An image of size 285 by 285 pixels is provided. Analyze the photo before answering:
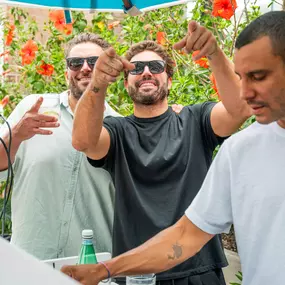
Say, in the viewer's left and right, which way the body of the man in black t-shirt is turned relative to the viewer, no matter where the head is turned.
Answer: facing the viewer

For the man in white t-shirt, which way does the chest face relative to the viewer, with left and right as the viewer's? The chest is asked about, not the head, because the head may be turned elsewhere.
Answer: facing the viewer and to the left of the viewer

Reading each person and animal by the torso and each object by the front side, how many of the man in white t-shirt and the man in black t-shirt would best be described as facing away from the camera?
0

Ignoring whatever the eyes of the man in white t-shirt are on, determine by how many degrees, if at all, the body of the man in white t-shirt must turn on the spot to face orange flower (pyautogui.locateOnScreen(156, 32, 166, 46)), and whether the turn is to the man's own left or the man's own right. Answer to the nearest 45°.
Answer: approximately 135° to the man's own right

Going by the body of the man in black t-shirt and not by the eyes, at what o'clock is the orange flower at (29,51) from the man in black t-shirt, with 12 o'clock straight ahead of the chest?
The orange flower is roughly at 5 o'clock from the man in black t-shirt.

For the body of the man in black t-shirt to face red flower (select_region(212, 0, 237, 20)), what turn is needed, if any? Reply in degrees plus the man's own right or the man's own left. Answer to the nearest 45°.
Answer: approximately 135° to the man's own left

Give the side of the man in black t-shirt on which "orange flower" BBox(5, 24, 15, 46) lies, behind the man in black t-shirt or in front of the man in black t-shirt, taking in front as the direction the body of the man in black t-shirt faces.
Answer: behind

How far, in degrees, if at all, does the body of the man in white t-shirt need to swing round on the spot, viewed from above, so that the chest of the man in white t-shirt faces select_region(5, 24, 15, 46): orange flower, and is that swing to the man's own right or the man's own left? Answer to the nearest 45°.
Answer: approximately 90° to the man's own right

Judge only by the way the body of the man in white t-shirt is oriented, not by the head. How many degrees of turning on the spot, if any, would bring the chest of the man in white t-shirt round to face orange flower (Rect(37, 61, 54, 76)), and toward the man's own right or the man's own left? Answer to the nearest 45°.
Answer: approximately 90° to the man's own right

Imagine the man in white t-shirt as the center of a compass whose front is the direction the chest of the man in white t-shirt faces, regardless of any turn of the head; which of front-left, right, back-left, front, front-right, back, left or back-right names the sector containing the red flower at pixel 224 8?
back-right
